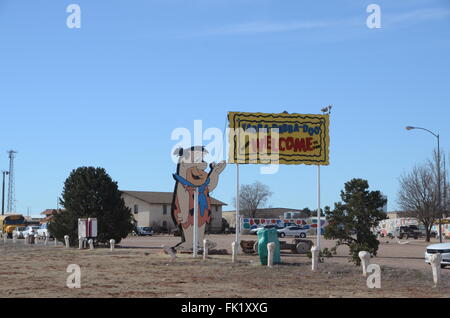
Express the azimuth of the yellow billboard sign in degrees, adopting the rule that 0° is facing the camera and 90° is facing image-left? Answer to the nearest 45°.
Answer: approximately 0°

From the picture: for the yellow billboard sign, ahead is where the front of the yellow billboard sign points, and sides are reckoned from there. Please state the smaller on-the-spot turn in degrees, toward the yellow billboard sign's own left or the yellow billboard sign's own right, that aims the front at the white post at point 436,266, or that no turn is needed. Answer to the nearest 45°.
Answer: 0° — it already faces it

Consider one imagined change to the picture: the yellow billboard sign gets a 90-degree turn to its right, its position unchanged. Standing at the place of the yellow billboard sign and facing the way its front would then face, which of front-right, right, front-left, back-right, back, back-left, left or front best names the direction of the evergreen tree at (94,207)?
front-right

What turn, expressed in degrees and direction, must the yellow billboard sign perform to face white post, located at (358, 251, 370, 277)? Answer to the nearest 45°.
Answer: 0° — it already faces it

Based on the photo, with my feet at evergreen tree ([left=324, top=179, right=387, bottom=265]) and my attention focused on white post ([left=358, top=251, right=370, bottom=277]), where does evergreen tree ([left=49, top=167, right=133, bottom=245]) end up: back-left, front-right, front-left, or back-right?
back-right

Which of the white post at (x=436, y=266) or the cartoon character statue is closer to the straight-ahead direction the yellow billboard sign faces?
the white post

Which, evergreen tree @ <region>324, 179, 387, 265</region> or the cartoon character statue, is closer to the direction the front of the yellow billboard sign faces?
the evergreen tree

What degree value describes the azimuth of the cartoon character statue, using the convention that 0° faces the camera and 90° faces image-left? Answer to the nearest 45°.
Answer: approximately 315°
